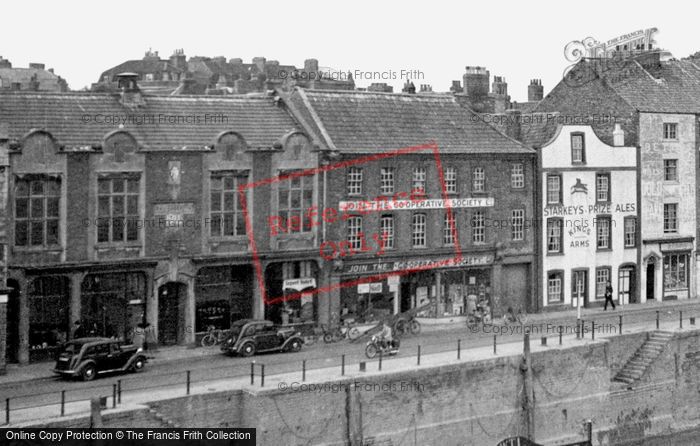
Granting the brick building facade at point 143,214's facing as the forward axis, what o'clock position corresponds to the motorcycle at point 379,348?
The motorcycle is roughly at 11 o'clock from the brick building facade.

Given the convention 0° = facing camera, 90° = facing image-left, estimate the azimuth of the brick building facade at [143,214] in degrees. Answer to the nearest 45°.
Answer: approximately 315°

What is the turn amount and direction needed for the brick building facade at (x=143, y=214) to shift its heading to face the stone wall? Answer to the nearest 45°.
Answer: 0° — it already faces it

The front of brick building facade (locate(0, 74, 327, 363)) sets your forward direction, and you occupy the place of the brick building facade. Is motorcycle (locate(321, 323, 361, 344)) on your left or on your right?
on your left
